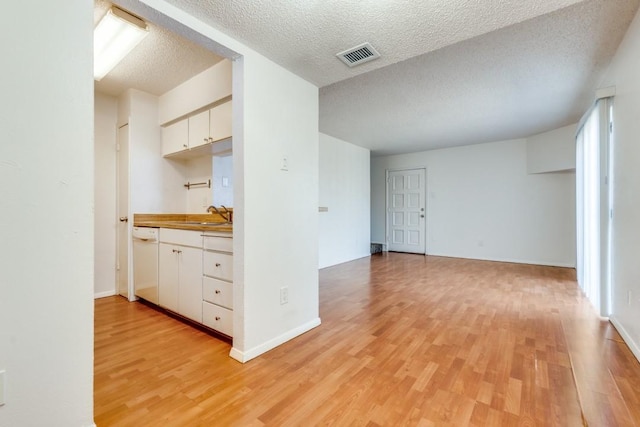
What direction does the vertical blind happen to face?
to the viewer's left

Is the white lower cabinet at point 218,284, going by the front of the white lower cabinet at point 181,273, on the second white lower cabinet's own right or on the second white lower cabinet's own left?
on the second white lower cabinet's own left

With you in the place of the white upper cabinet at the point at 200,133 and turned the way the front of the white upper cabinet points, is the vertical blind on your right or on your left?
on your left

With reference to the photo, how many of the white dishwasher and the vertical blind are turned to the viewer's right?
0

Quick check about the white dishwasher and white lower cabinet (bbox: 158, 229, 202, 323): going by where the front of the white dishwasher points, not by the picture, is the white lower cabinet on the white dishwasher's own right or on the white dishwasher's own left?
on the white dishwasher's own left

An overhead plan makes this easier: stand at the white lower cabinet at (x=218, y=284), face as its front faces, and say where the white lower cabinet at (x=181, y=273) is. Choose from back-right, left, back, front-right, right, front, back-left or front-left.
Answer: right

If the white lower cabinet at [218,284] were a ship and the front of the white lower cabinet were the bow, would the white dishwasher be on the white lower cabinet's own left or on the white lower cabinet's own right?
on the white lower cabinet's own right
